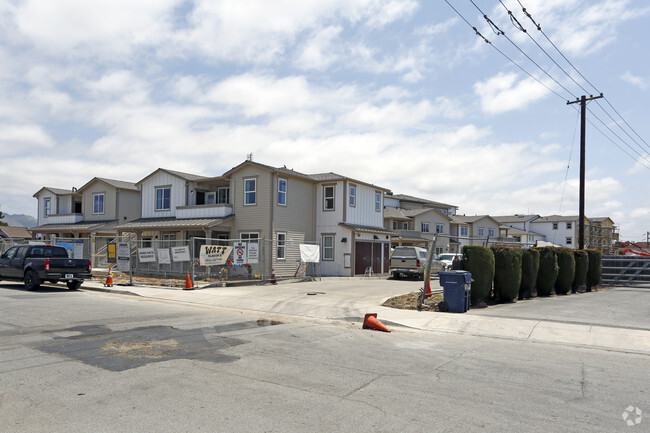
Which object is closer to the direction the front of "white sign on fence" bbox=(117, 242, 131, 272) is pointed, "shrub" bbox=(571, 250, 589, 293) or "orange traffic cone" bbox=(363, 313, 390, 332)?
the orange traffic cone

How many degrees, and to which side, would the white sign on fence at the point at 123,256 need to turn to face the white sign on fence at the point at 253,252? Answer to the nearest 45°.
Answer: approximately 45° to its left

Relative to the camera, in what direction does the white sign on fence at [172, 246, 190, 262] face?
facing the viewer

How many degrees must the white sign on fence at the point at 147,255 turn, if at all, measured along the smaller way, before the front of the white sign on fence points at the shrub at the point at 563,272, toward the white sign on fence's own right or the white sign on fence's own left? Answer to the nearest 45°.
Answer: approximately 45° to the white sign on fence's own left

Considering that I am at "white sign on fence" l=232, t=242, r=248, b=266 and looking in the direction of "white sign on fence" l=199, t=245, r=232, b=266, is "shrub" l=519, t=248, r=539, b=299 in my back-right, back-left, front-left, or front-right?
back-left

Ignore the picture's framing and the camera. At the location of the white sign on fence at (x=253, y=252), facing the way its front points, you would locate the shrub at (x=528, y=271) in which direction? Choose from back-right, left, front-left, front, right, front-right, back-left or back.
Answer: front-left

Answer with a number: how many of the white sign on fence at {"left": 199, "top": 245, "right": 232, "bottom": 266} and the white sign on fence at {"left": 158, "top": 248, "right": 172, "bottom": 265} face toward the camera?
2

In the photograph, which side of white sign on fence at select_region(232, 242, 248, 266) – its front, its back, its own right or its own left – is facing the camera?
front
